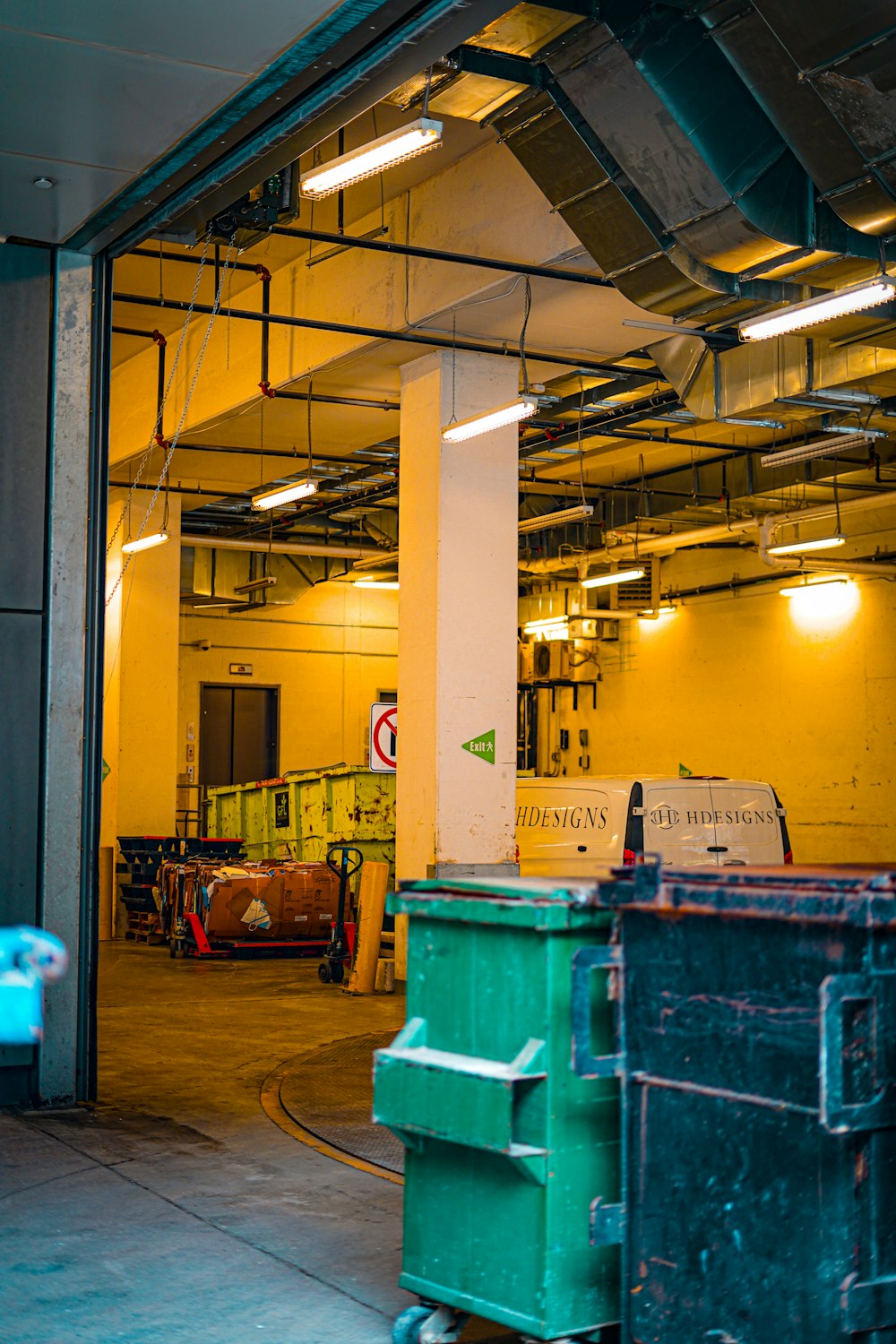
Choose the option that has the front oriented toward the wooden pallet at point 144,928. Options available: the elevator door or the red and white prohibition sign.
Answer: the elevator door

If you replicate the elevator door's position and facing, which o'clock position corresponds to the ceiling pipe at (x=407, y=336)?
The ceiling pipe is roughly at 12 o'clock from the elevator door.

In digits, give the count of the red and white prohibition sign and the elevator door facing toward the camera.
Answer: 2

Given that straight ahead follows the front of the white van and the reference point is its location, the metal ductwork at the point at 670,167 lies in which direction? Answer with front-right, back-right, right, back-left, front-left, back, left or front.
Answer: back-left

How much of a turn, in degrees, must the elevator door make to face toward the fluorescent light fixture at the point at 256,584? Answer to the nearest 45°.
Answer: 0° — it already faces it

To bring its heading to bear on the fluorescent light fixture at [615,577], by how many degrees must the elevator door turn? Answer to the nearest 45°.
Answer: approximately 45° to its left

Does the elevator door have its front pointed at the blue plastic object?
yes

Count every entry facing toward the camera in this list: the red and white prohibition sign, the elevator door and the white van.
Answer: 2

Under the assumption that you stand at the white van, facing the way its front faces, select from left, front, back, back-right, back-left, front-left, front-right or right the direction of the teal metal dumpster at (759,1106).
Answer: back-left

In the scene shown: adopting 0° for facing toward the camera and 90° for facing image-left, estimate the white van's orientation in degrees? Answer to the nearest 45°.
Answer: approximately 135°

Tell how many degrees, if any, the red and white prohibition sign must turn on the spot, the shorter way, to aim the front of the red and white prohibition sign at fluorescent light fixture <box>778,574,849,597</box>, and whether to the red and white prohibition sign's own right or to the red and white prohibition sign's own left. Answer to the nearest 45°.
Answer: approximately 135° to the red and white prohibition sign's own left

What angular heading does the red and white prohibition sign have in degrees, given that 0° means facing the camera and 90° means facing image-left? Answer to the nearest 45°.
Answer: approximately 0°
